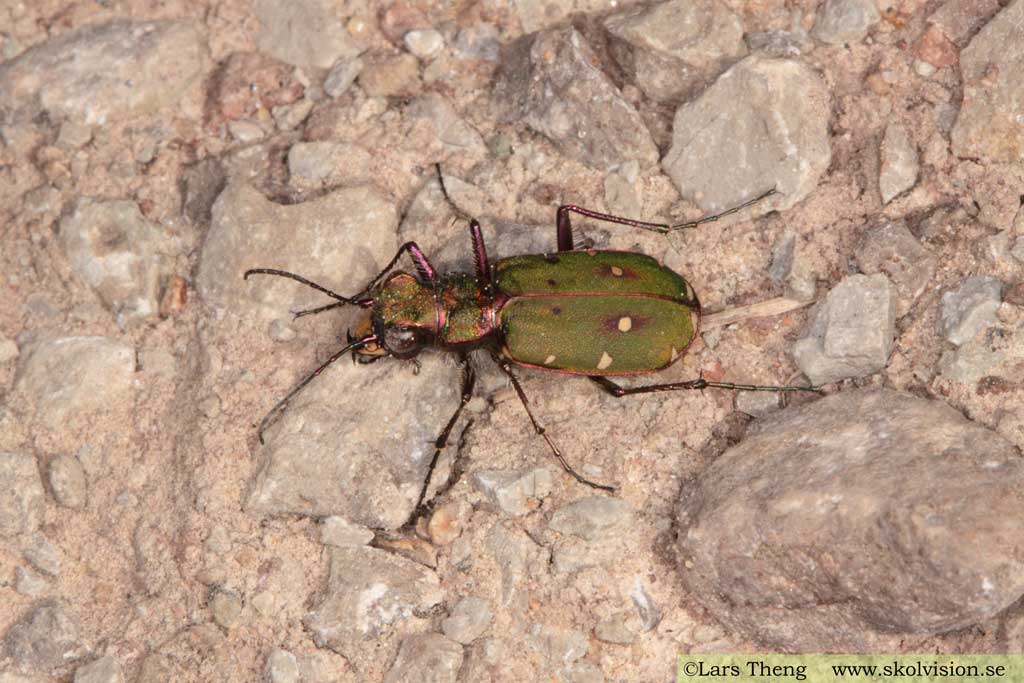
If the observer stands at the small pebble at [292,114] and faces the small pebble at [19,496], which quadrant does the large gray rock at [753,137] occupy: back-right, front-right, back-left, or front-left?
back-left

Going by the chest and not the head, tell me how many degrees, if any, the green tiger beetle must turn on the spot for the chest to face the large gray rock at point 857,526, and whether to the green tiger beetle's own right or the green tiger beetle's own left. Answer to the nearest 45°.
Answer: approximately 135° to the green tiger beetle's own left

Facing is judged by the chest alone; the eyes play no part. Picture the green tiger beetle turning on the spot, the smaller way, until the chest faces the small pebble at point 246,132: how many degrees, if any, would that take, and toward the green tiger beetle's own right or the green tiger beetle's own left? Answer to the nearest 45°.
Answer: approximately 45° to the green tiger beetle's own right

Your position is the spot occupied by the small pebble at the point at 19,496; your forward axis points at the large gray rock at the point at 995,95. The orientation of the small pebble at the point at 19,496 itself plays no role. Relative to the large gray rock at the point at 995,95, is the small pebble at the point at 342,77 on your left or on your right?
left

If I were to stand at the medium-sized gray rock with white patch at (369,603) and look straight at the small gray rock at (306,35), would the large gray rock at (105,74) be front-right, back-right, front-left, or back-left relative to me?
front-left

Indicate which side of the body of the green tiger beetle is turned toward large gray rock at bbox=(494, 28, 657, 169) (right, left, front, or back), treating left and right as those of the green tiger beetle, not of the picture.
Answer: right

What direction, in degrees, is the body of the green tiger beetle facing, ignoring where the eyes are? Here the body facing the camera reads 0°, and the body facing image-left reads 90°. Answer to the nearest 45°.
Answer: approximately 90°

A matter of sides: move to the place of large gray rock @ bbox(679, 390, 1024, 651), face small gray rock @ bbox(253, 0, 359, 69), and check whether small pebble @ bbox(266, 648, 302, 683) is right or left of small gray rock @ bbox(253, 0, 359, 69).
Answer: left

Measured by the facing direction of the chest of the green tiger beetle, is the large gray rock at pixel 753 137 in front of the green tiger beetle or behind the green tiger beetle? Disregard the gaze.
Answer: behind

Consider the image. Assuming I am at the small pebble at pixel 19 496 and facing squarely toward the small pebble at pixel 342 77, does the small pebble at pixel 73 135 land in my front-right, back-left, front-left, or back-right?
front-left

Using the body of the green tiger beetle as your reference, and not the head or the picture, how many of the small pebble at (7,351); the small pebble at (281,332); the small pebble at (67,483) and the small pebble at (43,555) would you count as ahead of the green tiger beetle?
4

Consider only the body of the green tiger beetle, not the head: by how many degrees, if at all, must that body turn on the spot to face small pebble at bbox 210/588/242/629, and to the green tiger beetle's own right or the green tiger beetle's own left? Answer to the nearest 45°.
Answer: approximately 45° to the green tiger beetle's own left

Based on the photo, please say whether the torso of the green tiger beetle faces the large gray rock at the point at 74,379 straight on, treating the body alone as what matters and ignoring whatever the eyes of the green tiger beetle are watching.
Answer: yes

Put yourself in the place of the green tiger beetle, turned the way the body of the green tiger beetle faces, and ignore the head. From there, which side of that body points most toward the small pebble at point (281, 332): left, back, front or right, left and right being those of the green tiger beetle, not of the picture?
front

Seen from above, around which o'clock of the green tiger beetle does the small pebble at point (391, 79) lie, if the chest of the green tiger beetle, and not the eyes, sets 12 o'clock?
The small pebble is roughly at 2 o'clock from the green tiger beetle.

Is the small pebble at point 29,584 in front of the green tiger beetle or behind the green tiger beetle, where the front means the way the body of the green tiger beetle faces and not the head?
in front

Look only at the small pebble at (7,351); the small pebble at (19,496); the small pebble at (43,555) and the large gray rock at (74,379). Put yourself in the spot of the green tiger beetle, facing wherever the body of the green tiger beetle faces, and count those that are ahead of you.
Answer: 4
